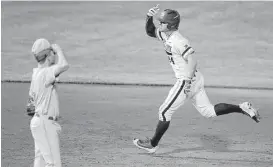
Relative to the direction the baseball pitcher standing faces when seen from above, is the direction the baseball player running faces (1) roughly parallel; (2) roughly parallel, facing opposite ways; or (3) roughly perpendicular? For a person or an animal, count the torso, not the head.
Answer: roughly perpendicular

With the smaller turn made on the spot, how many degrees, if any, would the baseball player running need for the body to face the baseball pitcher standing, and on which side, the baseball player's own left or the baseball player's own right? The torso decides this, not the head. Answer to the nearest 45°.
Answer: approximately 45° to the baseball player's own left

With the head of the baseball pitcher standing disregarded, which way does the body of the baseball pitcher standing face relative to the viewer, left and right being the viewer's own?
facing away from the viewer and to the right of the viewer

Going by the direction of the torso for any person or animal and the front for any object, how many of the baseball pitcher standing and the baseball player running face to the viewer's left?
1

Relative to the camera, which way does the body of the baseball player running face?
to the viewer's left

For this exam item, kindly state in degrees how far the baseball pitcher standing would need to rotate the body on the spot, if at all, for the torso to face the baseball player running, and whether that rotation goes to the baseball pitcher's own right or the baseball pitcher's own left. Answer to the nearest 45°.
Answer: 0° — they already face them
